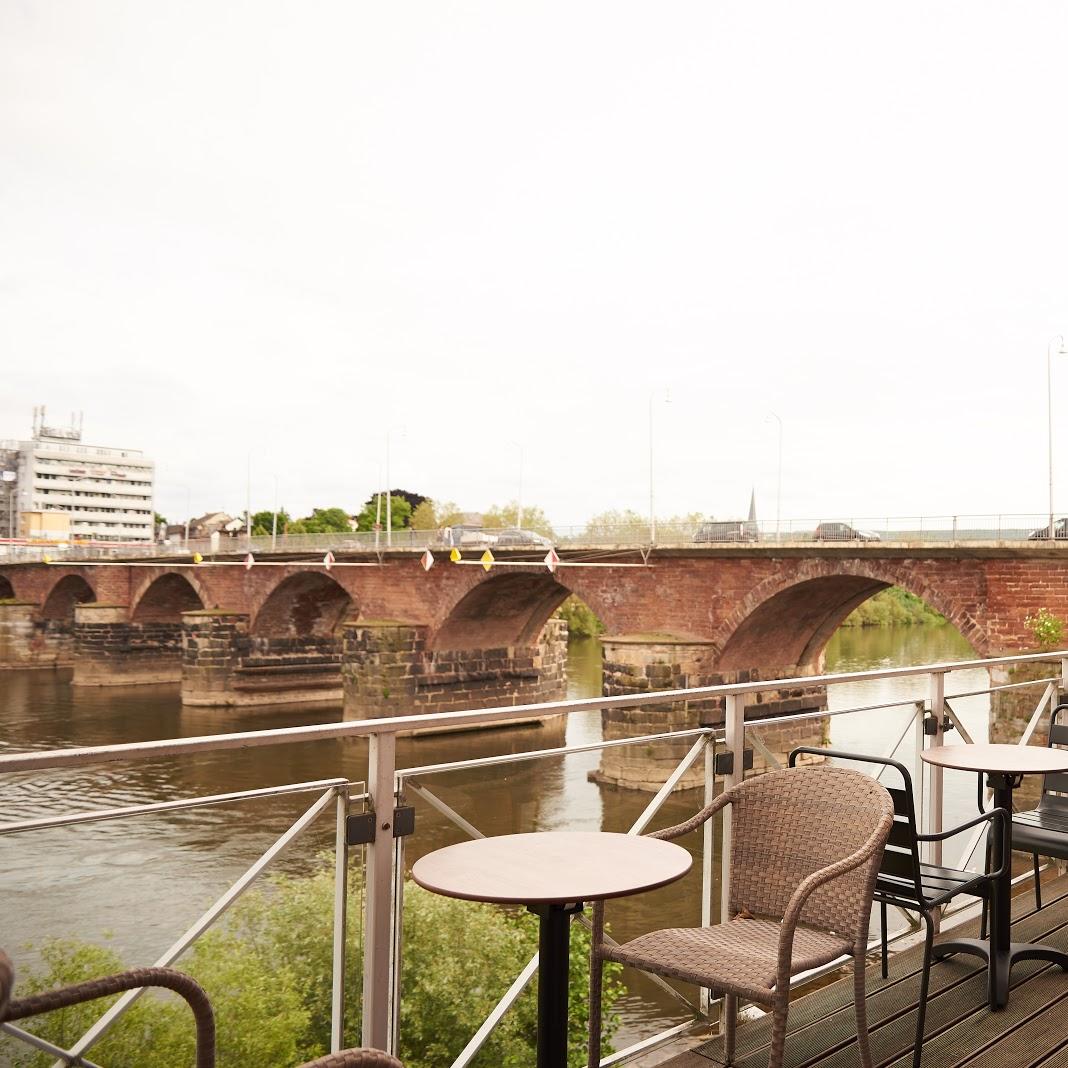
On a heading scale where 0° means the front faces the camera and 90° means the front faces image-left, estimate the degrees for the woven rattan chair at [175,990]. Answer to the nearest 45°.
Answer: approximately 225°

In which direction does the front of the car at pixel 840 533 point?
to the viewer's right

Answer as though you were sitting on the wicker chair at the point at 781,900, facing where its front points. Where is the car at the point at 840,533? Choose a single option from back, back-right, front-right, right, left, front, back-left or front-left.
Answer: back-right

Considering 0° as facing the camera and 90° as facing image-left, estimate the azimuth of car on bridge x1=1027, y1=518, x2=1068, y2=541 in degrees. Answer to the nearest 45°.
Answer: approximately 90°

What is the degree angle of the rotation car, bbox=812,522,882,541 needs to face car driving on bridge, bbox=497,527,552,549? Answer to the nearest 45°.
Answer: approximately 135° to its left

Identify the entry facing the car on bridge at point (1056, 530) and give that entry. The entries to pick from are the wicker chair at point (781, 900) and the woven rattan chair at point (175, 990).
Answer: the woven rattan chair

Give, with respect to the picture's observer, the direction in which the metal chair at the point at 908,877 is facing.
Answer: facing away from the viewer and to the right of the viewer

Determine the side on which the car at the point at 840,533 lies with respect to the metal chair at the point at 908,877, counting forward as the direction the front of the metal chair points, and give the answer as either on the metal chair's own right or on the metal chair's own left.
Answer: on the metal chair's own left

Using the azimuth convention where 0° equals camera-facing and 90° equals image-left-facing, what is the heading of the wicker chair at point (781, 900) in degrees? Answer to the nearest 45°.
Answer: approximately 45°

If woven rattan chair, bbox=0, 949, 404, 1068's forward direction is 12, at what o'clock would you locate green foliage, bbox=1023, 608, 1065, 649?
The green foliage is roughly at 12 o'clock from the woven rattan chair.

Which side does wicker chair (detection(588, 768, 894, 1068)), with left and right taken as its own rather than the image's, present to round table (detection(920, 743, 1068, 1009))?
back
